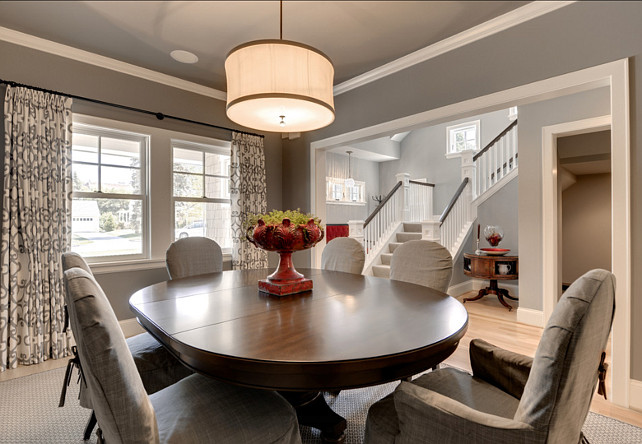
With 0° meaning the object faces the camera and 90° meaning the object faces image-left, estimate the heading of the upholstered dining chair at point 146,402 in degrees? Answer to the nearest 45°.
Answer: approximately 270°

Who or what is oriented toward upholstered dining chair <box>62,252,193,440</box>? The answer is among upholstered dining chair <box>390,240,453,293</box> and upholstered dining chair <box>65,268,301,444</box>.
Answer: upholstered dining chair <box>390,240,453,293</box>

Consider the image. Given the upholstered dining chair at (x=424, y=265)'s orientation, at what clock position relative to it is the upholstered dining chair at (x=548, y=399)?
the upholstered dining chair at (x=548, y=399) is roughly at 10 o'clock from the upholstered dining chair at (x=424, y=265).

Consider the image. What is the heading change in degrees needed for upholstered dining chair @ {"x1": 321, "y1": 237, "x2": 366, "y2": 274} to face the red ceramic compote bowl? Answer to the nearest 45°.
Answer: approximately 45° to its left

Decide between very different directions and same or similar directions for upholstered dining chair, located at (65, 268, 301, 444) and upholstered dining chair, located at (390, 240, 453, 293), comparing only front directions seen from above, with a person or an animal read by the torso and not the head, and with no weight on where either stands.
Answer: very different directions

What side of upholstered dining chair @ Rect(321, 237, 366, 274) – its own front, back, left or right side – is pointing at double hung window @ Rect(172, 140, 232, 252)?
right

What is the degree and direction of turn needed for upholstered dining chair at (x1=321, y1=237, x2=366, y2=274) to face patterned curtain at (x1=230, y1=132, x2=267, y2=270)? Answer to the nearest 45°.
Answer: approximately 90° to its right

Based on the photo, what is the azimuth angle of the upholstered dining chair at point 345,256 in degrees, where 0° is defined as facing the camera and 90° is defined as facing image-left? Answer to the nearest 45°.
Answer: approximately 45°

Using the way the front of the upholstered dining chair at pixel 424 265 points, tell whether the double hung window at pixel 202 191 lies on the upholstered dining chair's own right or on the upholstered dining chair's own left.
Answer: on the upholstered dining chair's own right

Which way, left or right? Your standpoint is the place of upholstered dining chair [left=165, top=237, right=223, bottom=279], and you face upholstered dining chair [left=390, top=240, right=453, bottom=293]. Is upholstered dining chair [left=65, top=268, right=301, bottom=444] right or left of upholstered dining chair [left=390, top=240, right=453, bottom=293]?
right

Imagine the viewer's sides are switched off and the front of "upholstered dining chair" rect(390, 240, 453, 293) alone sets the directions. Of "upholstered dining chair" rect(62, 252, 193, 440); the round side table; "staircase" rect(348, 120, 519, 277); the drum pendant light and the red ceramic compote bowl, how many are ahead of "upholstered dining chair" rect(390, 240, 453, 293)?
3

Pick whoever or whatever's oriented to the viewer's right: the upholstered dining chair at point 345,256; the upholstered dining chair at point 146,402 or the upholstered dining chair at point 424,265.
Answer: the upholstered dining chair at point 146,402

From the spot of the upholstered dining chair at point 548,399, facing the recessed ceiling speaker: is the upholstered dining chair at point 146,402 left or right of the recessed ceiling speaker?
left

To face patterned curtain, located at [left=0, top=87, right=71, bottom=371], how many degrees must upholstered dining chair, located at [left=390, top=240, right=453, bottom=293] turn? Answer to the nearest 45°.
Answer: approximately 45° to its right
